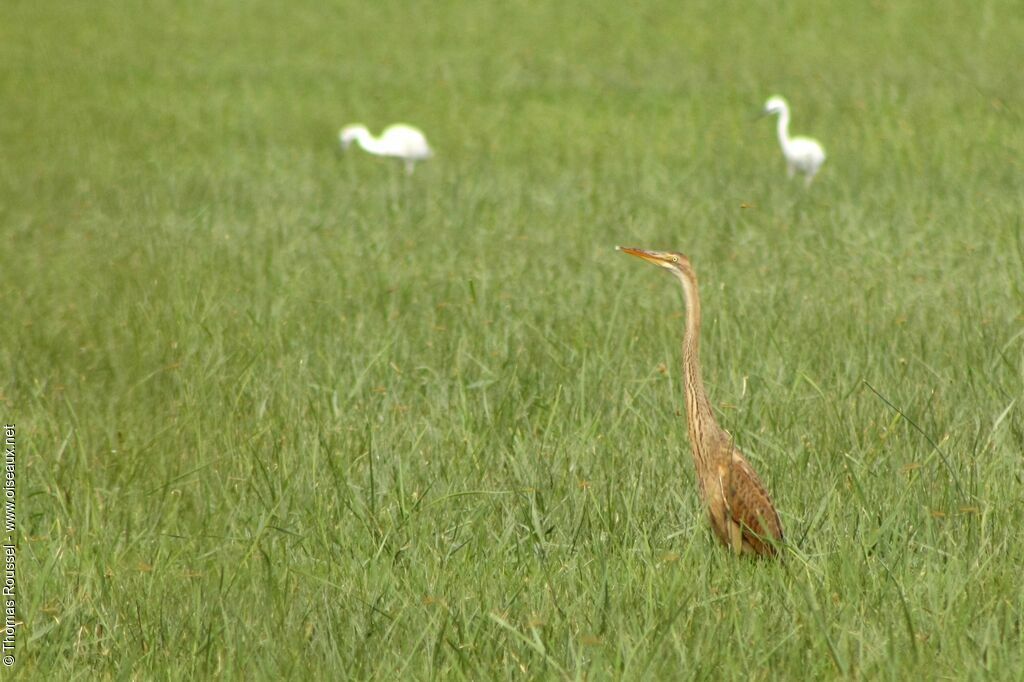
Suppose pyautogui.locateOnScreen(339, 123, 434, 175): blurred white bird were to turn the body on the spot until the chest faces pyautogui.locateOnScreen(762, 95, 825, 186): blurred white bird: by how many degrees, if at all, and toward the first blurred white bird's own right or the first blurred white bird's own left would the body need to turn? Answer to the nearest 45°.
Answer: approximately 135° to the first blurred white bird's own left

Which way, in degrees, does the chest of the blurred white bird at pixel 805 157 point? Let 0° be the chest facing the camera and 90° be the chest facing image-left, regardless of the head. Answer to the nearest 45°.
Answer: approximately 90°

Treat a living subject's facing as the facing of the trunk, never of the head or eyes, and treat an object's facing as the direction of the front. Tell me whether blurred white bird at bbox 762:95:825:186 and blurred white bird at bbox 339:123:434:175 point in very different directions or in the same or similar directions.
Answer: same or similar directions

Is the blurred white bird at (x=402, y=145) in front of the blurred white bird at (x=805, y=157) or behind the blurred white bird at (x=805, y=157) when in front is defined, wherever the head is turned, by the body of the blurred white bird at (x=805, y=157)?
in front

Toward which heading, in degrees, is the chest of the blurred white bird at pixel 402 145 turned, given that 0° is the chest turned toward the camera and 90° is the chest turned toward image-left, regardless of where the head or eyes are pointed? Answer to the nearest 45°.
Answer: approximately 90°

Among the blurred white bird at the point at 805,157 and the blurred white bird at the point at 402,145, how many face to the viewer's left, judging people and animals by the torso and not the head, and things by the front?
2
